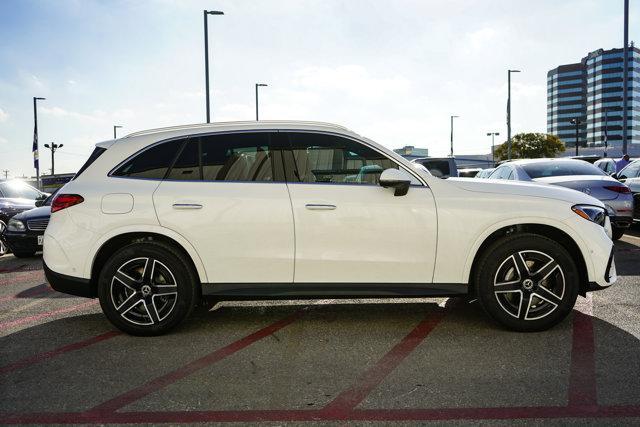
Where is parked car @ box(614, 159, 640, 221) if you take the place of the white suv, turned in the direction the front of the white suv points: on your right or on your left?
on your left

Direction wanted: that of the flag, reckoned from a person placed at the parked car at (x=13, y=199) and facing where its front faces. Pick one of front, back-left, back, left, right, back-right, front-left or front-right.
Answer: back-left

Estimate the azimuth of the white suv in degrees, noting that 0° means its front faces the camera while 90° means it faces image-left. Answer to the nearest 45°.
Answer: approximately 270°

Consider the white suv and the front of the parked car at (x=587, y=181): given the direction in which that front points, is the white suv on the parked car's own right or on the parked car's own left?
on the parked car's own left

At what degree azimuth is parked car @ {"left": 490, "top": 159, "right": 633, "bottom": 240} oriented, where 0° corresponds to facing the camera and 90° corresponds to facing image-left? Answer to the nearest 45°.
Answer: approximately 135°

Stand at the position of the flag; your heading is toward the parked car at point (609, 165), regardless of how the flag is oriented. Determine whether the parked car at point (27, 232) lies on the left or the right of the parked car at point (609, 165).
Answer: right

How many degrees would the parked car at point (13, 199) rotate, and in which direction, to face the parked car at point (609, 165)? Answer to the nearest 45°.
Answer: approximately 45° to its left

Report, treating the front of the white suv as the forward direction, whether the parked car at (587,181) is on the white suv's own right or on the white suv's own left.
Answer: on the white suv's own left

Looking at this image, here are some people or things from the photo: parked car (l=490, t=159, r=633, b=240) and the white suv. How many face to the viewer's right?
1

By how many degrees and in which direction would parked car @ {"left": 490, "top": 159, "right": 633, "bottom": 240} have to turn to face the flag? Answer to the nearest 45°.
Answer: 0° — it already faces it
